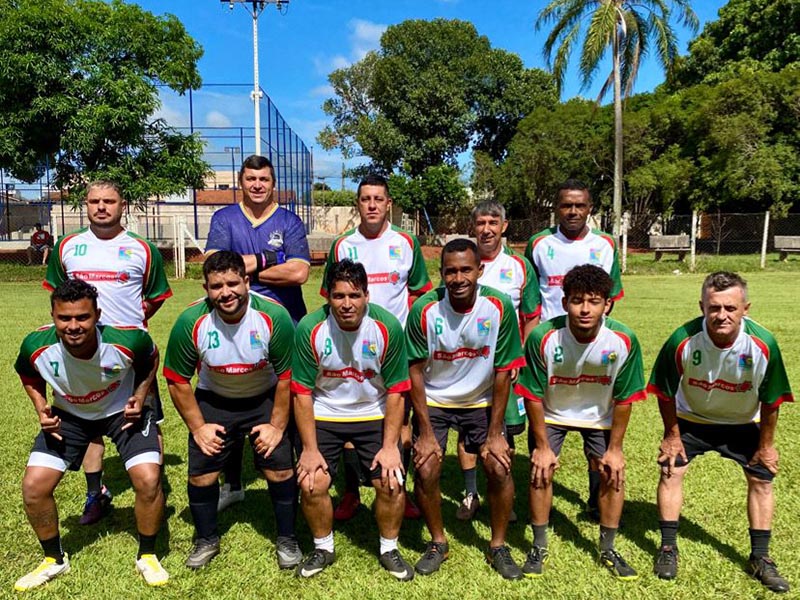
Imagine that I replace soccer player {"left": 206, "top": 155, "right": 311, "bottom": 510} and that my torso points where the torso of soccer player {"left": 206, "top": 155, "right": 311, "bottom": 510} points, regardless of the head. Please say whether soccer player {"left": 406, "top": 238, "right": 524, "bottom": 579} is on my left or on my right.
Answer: on my left

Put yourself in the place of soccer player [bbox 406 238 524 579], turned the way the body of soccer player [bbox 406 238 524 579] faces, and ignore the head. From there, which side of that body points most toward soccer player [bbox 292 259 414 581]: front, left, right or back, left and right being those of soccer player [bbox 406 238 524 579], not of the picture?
right

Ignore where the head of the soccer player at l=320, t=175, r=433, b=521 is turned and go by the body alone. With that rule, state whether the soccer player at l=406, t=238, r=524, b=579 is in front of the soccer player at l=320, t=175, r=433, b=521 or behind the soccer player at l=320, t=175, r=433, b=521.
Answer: in front

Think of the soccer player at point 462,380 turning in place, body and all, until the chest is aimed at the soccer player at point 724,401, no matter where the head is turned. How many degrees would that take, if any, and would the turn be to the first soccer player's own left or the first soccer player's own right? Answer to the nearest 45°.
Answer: approximately 90° to the first soccer player's own left

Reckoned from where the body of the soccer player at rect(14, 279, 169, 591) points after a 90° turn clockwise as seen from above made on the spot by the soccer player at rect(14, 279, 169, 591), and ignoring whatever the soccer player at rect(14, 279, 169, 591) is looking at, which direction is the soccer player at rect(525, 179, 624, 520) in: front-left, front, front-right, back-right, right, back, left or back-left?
back

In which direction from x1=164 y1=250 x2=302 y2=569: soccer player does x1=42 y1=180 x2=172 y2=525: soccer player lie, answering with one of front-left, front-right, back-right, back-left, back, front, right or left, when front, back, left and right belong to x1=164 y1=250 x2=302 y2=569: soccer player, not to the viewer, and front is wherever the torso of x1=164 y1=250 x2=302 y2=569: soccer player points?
back-right

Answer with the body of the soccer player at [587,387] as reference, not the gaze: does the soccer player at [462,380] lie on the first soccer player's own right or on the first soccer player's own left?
on the first soccer player's own right

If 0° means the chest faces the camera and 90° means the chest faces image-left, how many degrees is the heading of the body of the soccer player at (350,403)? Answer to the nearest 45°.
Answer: approximately 0°

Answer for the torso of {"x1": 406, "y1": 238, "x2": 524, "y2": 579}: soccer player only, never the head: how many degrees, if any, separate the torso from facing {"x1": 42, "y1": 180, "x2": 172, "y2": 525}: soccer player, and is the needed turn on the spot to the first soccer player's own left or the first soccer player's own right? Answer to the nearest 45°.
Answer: approximately 90° to the first soccer player's own right
